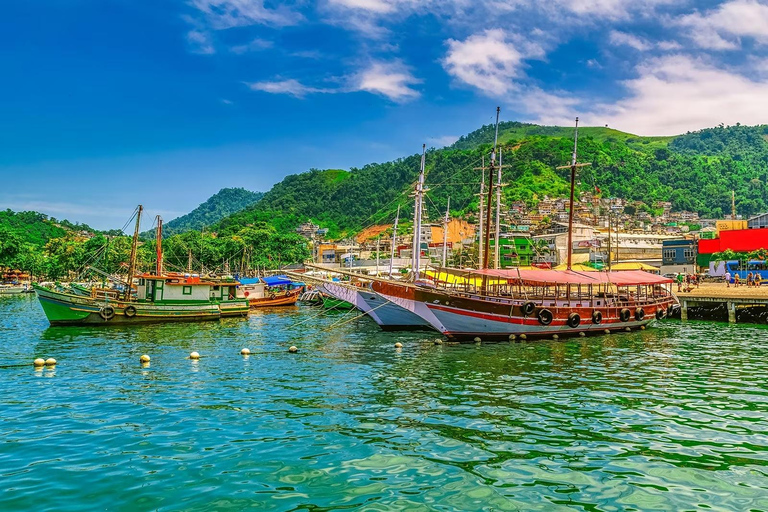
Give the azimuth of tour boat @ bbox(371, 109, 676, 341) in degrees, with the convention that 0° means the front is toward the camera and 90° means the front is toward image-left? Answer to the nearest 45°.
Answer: approximately 45°

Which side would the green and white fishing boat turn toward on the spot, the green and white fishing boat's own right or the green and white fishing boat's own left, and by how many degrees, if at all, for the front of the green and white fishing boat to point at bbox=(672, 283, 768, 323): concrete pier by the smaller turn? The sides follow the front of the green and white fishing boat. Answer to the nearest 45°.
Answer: approximately 180°

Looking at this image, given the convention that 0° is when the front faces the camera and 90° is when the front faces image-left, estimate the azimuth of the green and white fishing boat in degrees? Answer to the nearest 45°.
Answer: approximately 90°

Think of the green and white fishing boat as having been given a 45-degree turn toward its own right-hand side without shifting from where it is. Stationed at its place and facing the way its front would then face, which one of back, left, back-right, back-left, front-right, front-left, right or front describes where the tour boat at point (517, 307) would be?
back

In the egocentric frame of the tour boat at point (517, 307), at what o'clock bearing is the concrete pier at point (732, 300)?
The concrete pier is roughly at 6 o'clock from the tour boat.
